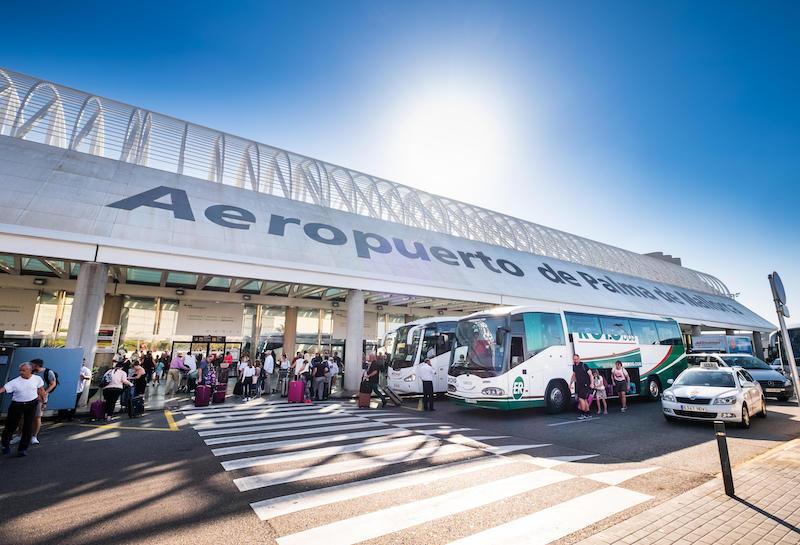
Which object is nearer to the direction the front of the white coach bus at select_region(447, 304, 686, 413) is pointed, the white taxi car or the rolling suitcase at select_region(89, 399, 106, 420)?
the rolling suitcase

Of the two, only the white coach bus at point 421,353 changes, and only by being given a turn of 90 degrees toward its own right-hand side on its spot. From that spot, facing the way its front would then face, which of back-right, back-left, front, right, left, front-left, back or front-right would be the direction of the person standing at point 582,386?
back

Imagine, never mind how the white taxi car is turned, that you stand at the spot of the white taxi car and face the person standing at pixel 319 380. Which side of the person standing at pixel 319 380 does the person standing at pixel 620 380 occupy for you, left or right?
right

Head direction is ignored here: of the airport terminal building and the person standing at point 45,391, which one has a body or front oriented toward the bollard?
the airport terminal building

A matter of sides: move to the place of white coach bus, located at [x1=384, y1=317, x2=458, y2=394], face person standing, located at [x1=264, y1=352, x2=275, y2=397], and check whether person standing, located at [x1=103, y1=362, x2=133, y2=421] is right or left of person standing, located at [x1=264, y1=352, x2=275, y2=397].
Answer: left

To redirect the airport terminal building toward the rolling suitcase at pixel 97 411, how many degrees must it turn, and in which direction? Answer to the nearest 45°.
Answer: approximately 45° to its right

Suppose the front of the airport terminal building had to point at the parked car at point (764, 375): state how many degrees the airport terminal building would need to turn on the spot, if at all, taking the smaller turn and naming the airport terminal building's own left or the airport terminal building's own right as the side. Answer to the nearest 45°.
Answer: approximately 45° to the airport terminal building's own left

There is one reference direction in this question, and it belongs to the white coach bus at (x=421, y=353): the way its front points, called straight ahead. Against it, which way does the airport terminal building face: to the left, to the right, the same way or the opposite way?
to the left
